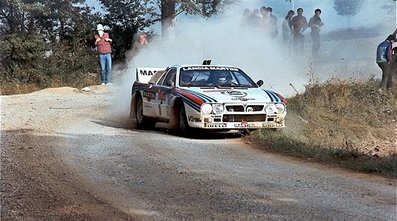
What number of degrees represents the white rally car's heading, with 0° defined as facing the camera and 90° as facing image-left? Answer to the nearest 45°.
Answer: approximately 315°

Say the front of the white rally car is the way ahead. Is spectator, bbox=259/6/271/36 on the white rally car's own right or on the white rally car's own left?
on the white rally car's own left

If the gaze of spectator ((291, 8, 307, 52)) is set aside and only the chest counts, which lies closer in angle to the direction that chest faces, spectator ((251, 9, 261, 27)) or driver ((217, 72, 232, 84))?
the driver

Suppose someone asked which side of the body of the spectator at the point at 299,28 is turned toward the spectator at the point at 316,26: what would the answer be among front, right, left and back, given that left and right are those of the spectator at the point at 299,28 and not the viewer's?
left

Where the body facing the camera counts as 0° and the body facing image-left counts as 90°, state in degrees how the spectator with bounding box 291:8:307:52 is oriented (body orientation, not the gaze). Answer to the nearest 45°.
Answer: approximately 0°

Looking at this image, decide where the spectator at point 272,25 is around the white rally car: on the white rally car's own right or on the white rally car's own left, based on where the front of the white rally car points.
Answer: on the white rally car's own left

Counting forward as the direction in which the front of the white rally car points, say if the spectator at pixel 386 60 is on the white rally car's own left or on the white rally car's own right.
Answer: on the white rally car's own left

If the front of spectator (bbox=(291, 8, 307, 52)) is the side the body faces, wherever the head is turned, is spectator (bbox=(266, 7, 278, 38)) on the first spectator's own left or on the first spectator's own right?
on the first spectator's own right
